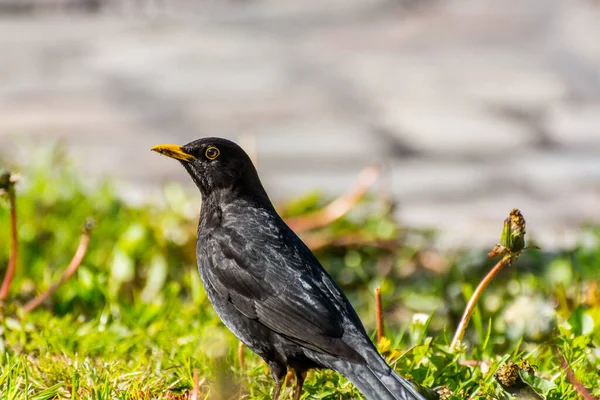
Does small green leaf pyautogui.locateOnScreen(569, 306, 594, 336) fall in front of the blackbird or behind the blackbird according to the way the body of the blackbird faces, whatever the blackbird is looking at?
behind

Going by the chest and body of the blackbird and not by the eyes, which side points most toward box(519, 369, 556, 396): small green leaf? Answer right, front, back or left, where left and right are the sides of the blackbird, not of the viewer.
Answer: back

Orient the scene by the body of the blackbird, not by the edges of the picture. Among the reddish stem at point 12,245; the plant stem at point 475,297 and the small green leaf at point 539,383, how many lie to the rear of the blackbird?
2

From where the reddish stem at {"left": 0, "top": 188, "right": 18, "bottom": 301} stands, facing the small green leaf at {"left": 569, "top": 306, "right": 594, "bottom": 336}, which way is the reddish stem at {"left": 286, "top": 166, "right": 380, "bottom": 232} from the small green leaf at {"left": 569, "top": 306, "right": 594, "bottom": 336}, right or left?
left

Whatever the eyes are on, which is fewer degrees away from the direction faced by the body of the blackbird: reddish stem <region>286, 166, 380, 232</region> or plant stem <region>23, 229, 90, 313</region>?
the plant stem

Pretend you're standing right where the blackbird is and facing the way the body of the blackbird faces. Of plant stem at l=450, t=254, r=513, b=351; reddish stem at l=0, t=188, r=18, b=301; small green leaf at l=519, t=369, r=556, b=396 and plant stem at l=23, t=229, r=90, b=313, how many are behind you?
2

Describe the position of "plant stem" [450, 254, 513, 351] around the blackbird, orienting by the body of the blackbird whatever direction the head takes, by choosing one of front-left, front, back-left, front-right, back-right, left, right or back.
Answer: back

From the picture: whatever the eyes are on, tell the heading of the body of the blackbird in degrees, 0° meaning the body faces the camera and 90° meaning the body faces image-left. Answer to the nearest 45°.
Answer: approximately 90°

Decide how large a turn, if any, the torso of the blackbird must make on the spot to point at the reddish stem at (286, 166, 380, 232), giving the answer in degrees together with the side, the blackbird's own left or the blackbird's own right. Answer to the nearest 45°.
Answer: approximately 90° to the blackbird's own right
